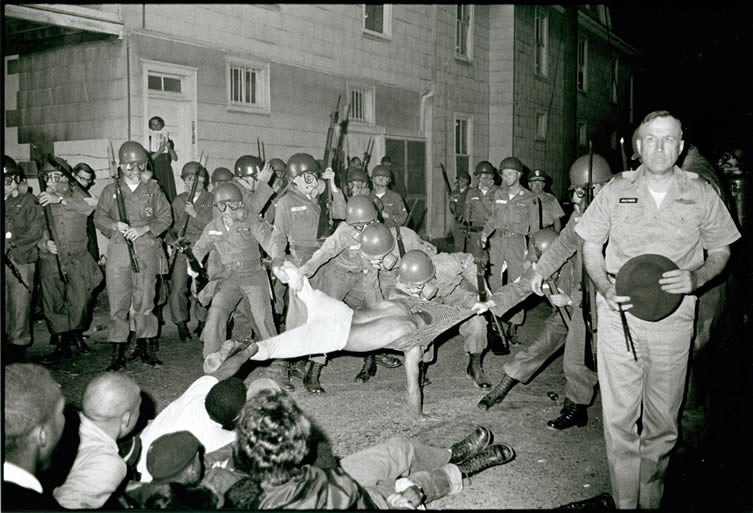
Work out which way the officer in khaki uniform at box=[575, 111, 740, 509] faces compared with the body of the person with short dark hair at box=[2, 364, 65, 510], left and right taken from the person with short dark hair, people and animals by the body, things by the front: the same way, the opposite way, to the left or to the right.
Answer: the opposite way

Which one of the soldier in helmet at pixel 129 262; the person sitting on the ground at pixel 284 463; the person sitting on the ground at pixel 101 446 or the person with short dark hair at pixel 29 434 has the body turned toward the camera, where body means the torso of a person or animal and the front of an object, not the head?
the soldier in helmet

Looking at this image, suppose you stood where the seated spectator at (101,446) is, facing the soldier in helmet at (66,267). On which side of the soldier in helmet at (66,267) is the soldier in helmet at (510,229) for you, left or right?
right

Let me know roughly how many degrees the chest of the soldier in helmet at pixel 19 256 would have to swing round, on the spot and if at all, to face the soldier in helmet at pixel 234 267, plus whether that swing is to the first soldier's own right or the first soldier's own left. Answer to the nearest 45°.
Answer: approximately 45° to the first soldier's own left

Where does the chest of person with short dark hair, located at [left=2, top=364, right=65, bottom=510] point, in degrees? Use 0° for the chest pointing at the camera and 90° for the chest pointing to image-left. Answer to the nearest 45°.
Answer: approximately 225°

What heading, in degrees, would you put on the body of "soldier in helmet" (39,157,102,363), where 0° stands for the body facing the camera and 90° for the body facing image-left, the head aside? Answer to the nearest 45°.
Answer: approximately 0°

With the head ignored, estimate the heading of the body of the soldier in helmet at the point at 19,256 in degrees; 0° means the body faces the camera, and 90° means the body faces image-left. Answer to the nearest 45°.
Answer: approximately 0°

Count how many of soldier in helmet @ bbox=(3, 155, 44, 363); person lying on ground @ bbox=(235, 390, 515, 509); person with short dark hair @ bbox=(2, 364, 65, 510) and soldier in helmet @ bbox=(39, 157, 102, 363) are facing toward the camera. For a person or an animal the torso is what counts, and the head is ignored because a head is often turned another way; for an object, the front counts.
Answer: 2
